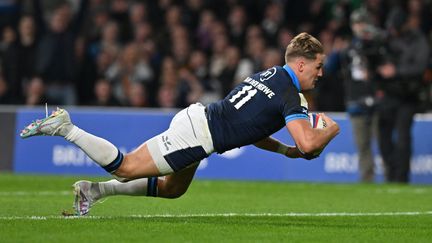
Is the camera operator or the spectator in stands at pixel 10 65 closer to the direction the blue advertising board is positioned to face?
the camera operator

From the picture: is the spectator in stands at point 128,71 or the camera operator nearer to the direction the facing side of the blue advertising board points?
the camera operator

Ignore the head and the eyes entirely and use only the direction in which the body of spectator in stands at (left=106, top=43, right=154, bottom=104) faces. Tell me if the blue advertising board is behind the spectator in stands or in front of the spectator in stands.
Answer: in front

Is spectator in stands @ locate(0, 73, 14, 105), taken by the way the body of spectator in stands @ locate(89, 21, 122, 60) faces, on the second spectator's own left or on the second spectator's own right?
on the second spectator's own right

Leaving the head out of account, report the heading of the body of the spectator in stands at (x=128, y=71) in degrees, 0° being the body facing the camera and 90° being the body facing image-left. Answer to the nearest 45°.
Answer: approximately 0°
